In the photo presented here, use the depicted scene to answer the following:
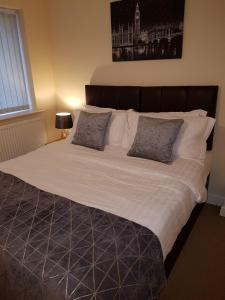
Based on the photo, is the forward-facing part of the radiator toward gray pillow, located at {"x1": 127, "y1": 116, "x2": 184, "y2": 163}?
yes

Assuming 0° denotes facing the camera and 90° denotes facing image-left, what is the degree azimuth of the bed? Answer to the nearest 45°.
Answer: approximately 45°

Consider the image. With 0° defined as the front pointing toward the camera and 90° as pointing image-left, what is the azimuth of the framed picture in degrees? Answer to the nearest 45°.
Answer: approximately 0°

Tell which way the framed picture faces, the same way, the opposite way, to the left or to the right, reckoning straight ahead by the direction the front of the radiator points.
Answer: to the right

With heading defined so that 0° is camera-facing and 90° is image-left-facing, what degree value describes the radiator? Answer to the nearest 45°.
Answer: approximately 315°

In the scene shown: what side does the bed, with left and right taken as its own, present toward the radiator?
right

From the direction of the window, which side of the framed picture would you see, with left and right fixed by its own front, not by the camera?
right

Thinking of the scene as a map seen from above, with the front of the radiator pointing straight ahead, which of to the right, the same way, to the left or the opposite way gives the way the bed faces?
to the right

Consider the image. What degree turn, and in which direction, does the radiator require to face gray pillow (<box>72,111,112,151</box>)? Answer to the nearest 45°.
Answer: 0° — it already faces it
